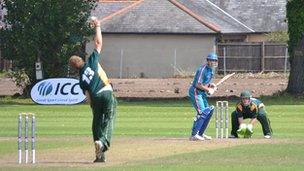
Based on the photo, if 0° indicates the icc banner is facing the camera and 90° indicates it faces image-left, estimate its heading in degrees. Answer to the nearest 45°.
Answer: approximately 0°

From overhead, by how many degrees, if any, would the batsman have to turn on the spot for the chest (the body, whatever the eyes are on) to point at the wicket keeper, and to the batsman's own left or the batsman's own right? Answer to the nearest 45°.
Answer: approximately 45° to the batsman's own left

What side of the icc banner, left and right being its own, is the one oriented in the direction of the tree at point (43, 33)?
back
